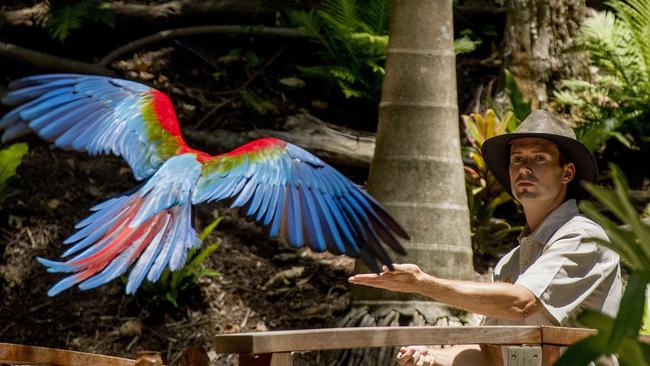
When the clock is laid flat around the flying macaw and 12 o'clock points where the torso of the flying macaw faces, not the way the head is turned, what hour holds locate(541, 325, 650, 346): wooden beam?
The wooden beam is roughly at 3 o'clock from the flying macaw.

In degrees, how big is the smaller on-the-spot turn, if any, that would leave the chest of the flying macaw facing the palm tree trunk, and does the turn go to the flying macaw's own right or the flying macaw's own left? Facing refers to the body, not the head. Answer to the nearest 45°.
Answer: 0° — it already faces it

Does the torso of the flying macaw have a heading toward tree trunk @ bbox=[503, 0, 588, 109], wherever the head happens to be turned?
yes

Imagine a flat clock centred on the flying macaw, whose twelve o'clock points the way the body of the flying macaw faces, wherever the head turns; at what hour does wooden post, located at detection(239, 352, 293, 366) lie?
The wooden post is roughly at 4 o'clock from the flying macaw.

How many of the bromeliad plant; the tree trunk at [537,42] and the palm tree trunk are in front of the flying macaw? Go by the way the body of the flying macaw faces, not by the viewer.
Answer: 3

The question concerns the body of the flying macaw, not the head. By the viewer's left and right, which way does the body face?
facing away from the viewer and to the right of the viewer
